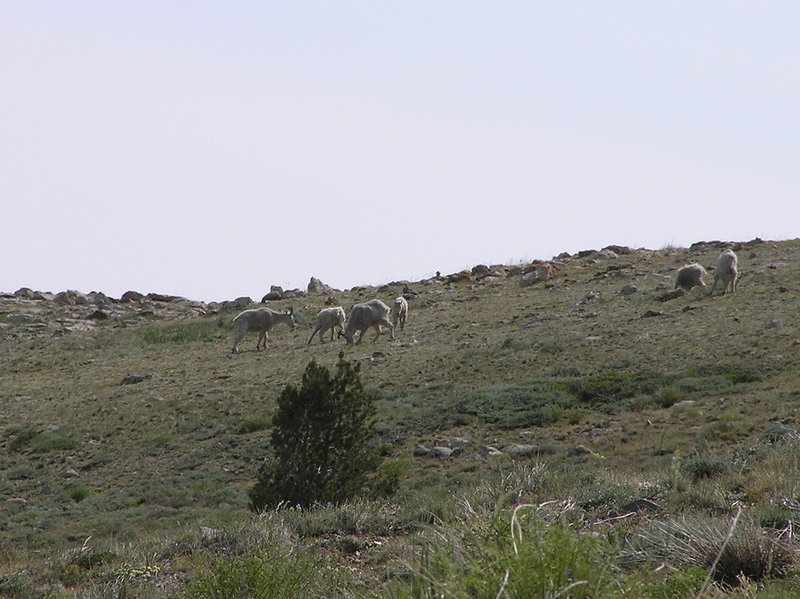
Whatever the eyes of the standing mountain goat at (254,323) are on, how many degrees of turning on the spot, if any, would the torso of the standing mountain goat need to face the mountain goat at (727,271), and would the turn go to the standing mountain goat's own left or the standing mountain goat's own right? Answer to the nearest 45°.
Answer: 0° — it already faces it

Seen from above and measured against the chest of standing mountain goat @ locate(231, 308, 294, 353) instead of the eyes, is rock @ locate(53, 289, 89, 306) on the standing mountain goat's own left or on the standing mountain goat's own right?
on the standing mountain goat's own left

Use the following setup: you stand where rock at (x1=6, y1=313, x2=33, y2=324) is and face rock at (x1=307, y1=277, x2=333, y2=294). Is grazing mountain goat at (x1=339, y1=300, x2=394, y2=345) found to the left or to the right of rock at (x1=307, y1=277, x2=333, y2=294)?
right

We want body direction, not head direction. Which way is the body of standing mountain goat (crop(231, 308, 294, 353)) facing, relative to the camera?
to the viewer's right

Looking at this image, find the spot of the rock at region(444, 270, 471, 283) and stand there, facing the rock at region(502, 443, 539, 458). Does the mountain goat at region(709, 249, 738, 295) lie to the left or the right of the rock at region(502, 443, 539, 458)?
left

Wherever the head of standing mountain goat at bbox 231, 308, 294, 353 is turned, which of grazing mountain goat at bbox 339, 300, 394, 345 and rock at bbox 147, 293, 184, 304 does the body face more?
the grazing mountain goat

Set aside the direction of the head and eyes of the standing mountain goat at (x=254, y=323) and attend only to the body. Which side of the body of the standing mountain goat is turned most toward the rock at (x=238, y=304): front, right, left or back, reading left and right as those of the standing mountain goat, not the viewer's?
left

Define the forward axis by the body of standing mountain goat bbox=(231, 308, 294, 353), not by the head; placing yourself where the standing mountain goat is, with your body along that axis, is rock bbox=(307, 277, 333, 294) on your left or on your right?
on your left

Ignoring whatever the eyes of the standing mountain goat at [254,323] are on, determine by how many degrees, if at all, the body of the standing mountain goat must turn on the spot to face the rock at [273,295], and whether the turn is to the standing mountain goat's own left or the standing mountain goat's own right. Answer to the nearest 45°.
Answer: approximately 90° to the standing mountain goat's own left
